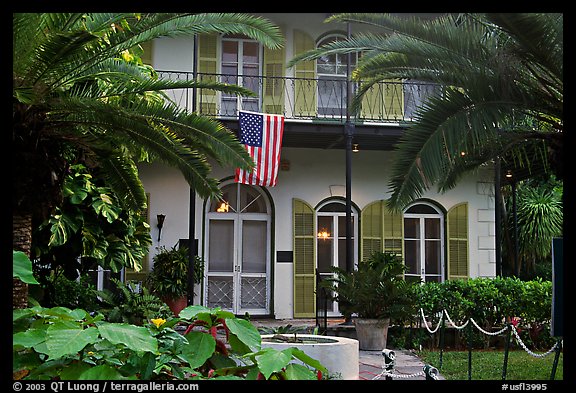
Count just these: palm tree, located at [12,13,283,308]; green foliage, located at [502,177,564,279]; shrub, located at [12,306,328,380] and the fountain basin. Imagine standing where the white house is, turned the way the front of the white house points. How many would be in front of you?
3

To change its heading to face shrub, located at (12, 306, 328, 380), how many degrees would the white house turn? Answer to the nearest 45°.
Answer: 0° — it already faces it

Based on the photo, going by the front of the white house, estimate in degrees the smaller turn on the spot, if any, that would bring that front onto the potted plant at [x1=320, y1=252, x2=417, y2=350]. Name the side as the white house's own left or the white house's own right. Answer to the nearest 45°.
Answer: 0° — it already faces it

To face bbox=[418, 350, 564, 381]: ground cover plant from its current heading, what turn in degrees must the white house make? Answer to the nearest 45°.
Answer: approximately 45° to its left

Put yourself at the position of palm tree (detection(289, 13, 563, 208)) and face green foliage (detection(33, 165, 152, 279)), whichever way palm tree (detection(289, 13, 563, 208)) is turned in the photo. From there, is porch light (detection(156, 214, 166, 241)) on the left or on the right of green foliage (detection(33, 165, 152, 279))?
right

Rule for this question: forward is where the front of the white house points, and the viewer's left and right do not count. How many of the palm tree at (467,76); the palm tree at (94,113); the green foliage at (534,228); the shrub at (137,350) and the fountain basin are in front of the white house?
4

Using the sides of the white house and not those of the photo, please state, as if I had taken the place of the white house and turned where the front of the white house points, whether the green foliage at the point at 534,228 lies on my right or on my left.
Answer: on my left

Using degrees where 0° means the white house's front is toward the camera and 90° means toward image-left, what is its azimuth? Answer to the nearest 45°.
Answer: approximately 0°
